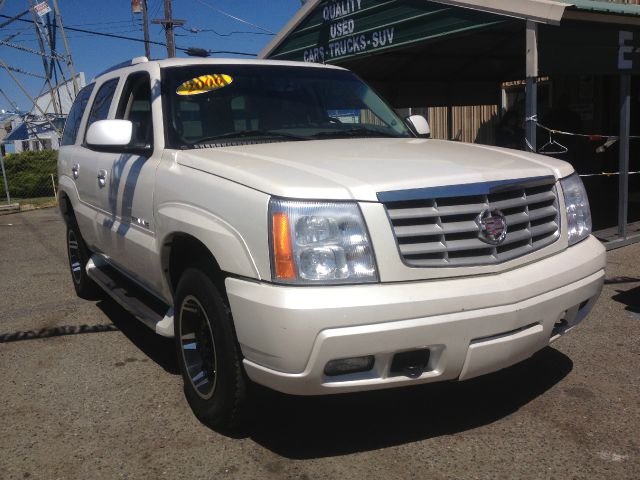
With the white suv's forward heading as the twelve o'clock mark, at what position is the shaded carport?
The shaded carport is roughly at 8 o'clock from the white suv.

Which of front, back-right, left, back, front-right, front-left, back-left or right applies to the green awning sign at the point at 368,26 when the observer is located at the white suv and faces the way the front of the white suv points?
back-left

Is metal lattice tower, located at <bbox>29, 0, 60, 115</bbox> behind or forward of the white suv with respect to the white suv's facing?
behind

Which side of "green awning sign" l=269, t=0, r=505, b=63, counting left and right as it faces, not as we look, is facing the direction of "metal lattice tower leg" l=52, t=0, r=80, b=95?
right

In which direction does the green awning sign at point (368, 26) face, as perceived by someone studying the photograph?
facing the viewer and to the left of the viewer

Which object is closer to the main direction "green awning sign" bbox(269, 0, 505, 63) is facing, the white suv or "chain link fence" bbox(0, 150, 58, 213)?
the white suv

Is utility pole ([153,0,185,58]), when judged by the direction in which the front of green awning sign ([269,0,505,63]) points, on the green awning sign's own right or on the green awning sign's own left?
on the green awning sign's own right

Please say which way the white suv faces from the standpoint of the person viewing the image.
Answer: facing the viewer and to the right of the viewer

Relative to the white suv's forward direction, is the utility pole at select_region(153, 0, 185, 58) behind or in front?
behind

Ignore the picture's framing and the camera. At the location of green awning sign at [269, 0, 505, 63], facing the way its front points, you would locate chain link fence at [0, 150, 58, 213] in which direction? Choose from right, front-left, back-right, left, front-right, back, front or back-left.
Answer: right

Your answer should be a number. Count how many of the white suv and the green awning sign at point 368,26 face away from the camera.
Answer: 0

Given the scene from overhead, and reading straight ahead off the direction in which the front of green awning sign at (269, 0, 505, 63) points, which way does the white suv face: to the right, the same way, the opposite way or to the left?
to the left

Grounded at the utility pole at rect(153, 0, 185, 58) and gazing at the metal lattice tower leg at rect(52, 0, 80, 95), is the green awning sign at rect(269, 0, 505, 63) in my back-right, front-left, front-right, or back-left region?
front-left
